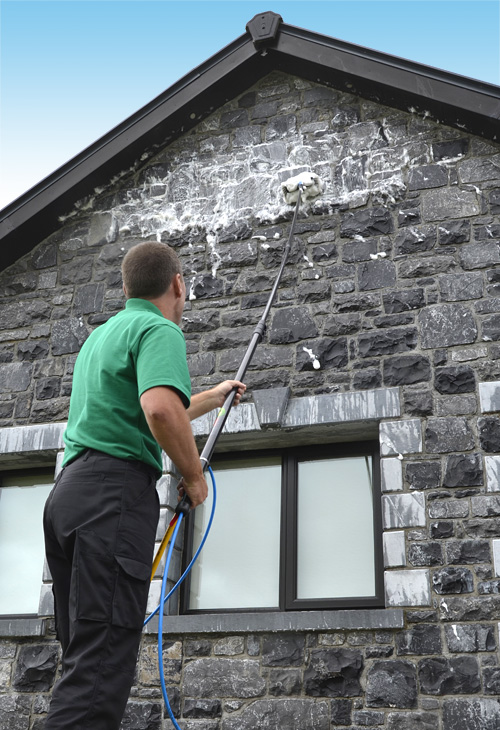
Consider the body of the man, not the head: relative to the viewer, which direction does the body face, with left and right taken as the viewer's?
facing away from the viewer and to the right of the viewer

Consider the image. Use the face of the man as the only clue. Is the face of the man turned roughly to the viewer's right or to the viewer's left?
to the viewer's right

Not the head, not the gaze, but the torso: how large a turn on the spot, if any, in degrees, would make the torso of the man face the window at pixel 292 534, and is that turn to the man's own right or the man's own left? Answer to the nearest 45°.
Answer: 0° — they already face it
